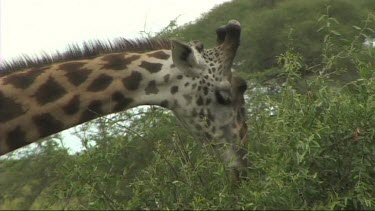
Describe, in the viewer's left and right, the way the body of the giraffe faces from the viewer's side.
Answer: facing to the right of the viewer
